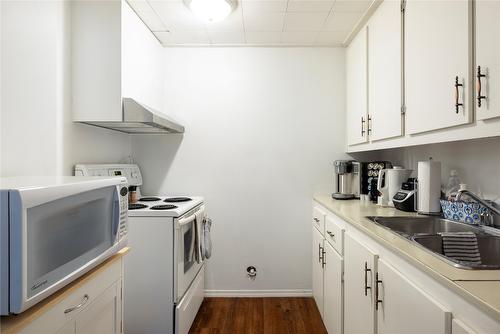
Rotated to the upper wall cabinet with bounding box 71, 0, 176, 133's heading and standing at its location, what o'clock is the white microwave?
The white microwave is roughly at 3 o'clock from the upper wall cabinet.

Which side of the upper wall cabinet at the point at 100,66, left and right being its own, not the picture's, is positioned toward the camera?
right

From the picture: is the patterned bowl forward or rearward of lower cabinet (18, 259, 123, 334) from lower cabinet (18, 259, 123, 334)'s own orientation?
forward

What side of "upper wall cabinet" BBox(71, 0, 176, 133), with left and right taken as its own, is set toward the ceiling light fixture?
front

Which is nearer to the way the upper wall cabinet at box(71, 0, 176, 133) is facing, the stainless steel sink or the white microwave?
the stainless steel sink

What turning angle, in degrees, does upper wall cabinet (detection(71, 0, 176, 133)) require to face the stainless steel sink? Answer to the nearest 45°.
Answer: approximately 45° to its right

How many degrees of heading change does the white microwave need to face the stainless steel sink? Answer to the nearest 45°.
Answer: approximately 45° to its left

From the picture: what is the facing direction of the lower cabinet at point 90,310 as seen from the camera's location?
facing the viewer and to the right of the viewer

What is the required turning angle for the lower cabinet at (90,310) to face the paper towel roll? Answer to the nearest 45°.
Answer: approximately 45° to its left
